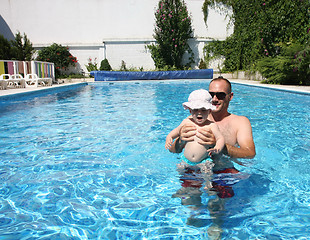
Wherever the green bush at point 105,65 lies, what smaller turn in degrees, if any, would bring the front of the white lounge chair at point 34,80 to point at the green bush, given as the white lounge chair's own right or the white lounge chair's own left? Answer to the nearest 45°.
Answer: approximately 45° to the white lounge chair's own left

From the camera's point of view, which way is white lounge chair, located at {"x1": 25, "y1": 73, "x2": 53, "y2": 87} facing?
to the viewer's right

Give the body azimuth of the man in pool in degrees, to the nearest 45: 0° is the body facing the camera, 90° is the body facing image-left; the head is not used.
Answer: approximately 45°

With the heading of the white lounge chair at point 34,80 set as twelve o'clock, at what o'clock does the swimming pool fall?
The swimming pool is roughly at 3 o'clock from the white lounge chair.

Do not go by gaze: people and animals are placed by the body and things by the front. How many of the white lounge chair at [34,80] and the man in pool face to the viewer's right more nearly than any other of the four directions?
1

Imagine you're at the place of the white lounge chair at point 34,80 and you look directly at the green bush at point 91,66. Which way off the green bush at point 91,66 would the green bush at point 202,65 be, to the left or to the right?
right
